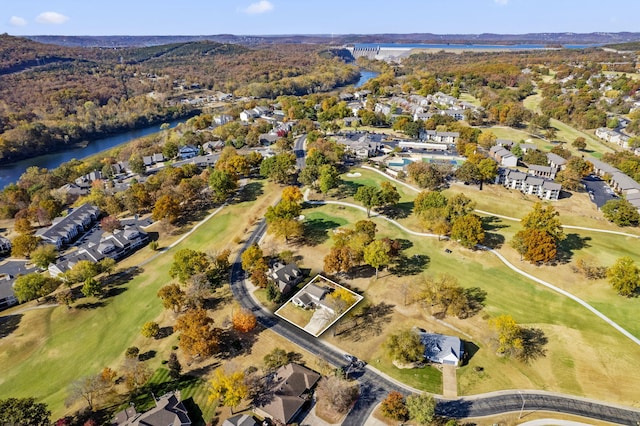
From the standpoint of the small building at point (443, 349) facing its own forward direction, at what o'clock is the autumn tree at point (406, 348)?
The autumn tree is roughly at 2 o'clock from the small building.

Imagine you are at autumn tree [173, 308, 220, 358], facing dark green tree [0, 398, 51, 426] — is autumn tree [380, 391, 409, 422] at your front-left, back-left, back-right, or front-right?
back-left

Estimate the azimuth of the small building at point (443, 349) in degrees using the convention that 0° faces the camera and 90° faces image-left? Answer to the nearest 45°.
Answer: approximately 0°

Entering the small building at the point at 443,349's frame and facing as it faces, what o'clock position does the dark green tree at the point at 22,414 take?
The dark green tree is roughly at 2 o'clock from the small building.

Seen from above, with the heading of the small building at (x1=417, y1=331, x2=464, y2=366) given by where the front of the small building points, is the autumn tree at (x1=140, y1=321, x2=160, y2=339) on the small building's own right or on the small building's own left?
on the small building's own right

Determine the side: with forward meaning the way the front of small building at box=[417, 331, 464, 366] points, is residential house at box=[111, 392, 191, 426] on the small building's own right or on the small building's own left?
on the small building's own right

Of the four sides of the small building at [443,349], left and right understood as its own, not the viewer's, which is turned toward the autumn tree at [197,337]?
right

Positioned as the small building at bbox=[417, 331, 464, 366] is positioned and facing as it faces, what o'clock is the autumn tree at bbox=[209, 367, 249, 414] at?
The autumn tree is roughly at 2 o'clock from the small building.

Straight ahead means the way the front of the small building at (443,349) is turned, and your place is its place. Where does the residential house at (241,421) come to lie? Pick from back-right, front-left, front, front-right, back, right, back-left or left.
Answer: front-right

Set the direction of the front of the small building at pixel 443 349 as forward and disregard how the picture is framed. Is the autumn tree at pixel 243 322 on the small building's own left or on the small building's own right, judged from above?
on the small building's own right

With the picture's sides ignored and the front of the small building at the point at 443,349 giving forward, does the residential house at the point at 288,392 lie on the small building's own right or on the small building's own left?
on the small building's own right
